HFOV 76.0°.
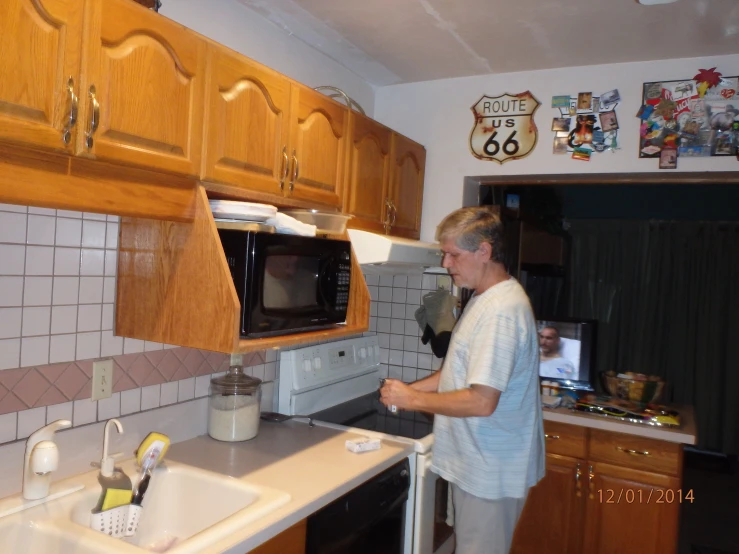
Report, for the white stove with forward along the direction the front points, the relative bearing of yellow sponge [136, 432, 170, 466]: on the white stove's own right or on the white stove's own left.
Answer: on the white stove's own right

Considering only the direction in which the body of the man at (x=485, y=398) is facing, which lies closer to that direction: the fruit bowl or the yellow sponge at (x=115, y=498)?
the yellow sponge

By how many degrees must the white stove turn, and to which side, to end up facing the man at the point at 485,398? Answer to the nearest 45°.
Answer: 0° — it already faces them

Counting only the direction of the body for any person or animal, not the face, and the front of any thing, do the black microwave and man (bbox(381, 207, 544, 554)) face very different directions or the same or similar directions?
very different directions

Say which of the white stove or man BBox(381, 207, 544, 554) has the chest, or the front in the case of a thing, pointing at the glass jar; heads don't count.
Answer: the man

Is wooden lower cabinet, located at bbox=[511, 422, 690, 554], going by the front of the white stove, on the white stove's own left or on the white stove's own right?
on the white stove's own left

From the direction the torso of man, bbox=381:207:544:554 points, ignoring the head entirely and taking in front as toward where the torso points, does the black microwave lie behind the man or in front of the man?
in front

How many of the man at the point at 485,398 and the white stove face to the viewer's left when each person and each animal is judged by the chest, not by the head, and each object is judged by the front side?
1

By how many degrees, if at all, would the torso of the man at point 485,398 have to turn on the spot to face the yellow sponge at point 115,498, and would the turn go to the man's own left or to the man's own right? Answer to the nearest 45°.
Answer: approximately 45° to the man's own left

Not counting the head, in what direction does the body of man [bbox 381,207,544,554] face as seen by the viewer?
to the viewer's left
